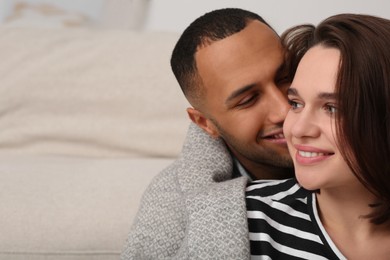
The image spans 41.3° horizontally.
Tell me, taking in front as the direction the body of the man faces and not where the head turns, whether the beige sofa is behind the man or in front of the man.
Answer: behind

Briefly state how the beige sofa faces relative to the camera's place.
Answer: facing the viewer

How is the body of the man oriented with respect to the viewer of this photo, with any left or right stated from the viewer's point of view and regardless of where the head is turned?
facing the viewer and to the right of the viewer

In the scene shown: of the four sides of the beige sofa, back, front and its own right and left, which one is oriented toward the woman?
front

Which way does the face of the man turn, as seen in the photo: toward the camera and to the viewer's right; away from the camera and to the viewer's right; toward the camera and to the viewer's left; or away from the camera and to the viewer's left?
toward the camera and to the viewer's right

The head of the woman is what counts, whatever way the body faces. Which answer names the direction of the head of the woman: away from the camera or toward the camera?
toward the camera

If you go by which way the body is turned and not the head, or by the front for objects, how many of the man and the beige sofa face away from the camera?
0
